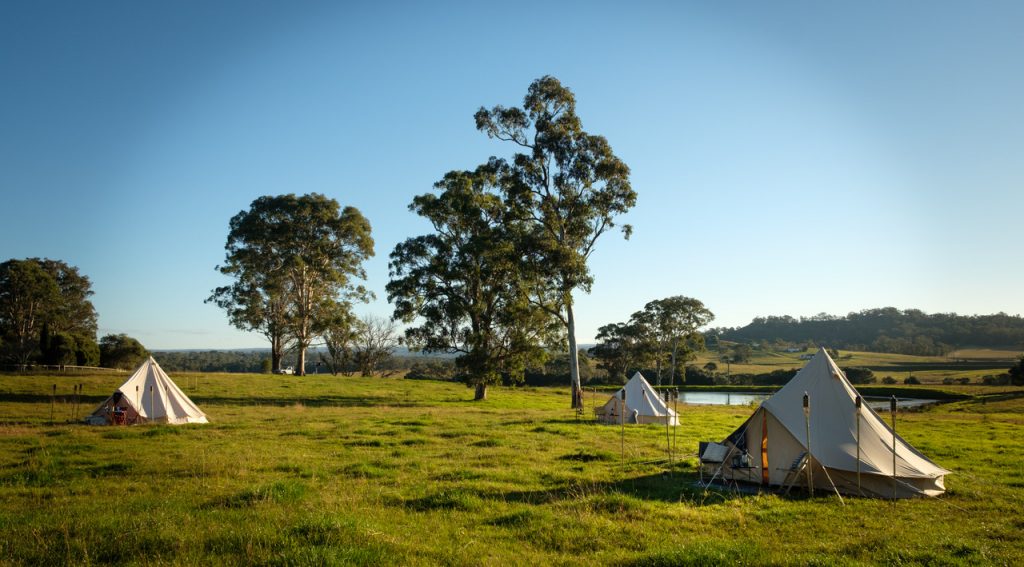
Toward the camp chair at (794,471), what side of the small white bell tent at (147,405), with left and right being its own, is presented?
left

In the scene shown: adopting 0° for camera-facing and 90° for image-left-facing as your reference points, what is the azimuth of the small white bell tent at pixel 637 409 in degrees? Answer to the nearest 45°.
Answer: approximately 45°

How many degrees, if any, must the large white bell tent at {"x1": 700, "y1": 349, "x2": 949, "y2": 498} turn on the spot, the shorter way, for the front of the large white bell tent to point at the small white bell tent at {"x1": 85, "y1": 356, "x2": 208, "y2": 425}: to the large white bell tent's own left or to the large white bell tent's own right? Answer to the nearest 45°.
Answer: approximately 45° to the large white bell tent's own right

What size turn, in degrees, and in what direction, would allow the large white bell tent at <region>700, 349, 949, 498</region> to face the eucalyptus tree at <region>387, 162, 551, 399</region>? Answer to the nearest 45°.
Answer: approximately 90° to its right

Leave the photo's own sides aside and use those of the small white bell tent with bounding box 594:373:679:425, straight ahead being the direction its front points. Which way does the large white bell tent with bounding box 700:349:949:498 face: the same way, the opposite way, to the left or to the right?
the same way

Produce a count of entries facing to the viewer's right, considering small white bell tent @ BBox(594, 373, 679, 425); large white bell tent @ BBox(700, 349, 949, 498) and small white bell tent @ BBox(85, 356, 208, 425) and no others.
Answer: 0

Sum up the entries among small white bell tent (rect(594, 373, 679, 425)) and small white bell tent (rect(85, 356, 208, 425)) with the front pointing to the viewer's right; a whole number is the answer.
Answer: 0

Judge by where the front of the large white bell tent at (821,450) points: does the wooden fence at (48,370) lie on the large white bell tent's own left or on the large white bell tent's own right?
on the large white bell tent's own right

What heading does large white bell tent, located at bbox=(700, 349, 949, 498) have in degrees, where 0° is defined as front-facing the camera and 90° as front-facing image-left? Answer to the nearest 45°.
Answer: approximately 45°

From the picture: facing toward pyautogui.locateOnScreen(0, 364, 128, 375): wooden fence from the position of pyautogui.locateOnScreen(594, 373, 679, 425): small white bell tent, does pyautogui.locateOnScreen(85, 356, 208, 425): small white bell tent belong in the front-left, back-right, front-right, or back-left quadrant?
front-left

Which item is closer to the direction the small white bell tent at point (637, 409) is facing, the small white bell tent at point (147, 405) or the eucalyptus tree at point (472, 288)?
the small white bell tent

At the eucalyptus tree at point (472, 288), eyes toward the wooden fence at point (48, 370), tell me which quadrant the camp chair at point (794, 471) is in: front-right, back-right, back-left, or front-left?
back-left

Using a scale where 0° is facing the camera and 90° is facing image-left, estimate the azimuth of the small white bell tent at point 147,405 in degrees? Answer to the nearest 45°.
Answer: approximately 45°

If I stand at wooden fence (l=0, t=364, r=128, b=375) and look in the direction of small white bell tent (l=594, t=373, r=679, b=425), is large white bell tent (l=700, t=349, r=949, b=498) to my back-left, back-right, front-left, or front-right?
front-right
